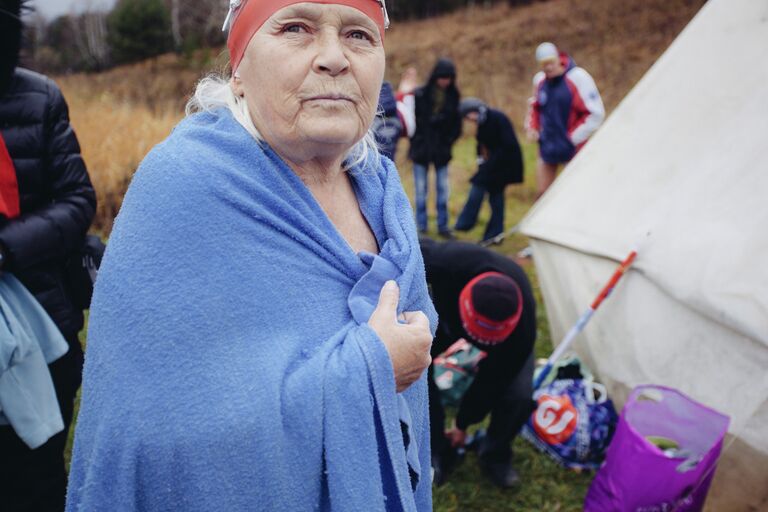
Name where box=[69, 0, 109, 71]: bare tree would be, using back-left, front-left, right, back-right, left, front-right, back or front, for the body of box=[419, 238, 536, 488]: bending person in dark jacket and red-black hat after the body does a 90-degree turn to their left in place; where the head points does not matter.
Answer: back-left

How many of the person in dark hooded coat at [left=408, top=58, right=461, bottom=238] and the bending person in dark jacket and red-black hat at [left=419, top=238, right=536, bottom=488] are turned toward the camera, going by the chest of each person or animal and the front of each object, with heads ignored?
2

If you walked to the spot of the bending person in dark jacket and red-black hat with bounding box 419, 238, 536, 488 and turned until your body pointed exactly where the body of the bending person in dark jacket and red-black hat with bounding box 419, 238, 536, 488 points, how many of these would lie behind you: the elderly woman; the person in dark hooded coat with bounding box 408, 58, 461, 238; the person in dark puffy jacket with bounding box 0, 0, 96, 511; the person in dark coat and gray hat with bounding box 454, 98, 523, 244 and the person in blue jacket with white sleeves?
3

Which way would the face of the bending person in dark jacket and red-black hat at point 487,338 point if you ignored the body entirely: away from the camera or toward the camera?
toward the camera

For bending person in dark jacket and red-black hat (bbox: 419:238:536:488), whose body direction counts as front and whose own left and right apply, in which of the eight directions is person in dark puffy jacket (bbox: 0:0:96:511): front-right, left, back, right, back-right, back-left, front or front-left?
front-right

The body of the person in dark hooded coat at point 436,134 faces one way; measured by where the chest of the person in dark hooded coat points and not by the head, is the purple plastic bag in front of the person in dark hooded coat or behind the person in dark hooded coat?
in front

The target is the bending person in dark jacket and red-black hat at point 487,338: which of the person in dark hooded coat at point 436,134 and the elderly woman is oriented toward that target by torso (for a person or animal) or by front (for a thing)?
the person in dark hooded coat

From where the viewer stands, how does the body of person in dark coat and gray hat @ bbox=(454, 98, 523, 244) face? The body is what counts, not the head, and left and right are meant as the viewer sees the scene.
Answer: facing the viewer and to the left of the viewer

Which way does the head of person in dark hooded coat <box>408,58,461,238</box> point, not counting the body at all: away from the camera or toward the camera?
toward the camera

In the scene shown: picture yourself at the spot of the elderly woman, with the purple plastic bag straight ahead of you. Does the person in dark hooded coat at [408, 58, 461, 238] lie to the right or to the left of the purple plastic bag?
left

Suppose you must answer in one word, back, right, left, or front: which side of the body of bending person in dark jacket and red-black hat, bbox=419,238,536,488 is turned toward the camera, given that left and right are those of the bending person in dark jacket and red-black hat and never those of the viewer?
front

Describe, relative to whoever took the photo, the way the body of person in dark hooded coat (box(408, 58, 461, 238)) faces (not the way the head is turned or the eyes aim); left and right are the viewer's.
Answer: facing the viewer

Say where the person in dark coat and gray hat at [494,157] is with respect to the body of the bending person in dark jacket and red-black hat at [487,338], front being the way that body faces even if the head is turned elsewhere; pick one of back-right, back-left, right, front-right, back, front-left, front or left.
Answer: back

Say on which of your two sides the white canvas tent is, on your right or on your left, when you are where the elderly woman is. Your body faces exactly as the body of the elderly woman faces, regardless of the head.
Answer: on your left

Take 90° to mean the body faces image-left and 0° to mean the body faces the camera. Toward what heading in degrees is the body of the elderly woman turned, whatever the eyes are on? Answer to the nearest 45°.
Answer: approximately 315°

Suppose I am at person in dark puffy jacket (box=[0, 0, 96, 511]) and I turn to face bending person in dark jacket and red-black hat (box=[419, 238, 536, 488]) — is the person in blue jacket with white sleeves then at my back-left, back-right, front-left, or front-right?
front-left
